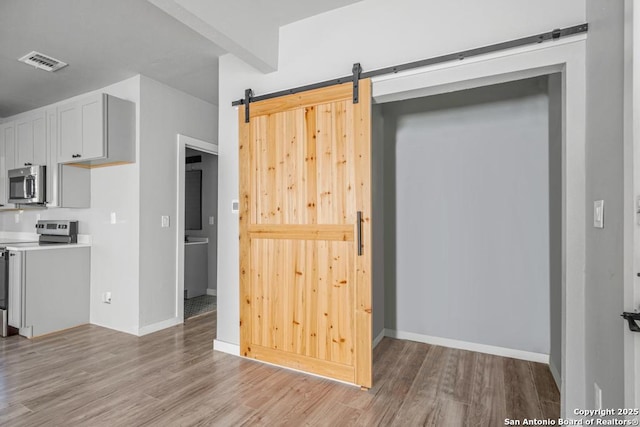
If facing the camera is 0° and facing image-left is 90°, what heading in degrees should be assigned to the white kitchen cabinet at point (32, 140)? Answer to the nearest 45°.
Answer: approximately 45°

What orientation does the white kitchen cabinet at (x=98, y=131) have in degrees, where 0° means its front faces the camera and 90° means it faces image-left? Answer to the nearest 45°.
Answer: approximately 45°

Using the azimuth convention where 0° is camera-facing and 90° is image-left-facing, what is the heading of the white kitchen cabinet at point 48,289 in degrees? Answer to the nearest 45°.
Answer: approximately 45°

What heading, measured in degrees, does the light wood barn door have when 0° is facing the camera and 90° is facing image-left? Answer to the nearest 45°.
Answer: approximately 45°

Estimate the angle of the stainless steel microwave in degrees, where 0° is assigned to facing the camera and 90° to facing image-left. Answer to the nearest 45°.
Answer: approximately 45°

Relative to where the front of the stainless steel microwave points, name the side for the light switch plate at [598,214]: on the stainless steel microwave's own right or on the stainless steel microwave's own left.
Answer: on the stainless steel microwave's own left

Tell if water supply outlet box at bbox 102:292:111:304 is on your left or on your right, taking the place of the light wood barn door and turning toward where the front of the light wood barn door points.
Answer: on your right

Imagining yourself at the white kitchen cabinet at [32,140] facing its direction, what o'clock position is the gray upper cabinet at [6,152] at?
The gray upper cabinet is roughly at 4 o'clock from the white kitchen cabinet.
